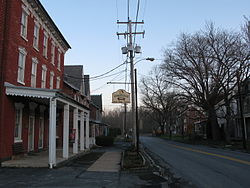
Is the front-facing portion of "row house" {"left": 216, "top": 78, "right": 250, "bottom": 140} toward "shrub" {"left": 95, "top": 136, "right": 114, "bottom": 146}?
yes

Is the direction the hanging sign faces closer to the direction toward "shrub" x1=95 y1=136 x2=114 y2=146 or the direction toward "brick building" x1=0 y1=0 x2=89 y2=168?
the brick building

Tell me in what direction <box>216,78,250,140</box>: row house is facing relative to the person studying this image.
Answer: facing the viewer and to the left of the viewer

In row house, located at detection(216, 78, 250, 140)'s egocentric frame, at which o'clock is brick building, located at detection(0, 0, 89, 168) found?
The brick building is roughly at 11 o'clock from the row house.

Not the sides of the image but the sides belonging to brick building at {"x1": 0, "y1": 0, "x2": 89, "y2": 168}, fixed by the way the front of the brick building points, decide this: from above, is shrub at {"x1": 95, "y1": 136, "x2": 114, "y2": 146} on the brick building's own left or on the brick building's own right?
on the brick building's own left

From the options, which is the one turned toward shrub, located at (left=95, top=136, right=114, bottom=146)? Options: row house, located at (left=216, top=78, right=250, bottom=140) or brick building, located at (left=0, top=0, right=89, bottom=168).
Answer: the row house

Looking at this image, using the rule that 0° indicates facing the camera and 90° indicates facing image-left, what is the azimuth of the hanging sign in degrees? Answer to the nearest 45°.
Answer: approximately 0°

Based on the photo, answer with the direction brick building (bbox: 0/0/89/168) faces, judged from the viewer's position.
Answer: facing the viewer and to the right of the viewer

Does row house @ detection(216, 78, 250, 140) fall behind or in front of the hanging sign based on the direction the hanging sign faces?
behind

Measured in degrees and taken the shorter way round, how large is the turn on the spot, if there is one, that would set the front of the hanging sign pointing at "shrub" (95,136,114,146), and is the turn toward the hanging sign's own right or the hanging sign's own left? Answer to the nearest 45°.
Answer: approximately 180°

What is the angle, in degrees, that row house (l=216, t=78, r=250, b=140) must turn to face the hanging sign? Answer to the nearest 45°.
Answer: approximately 45° to its left

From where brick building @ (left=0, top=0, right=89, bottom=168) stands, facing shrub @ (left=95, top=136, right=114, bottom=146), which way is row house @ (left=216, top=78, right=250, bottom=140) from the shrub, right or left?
right

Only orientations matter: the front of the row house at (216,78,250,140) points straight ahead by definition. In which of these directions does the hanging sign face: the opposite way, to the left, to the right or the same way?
to the left
